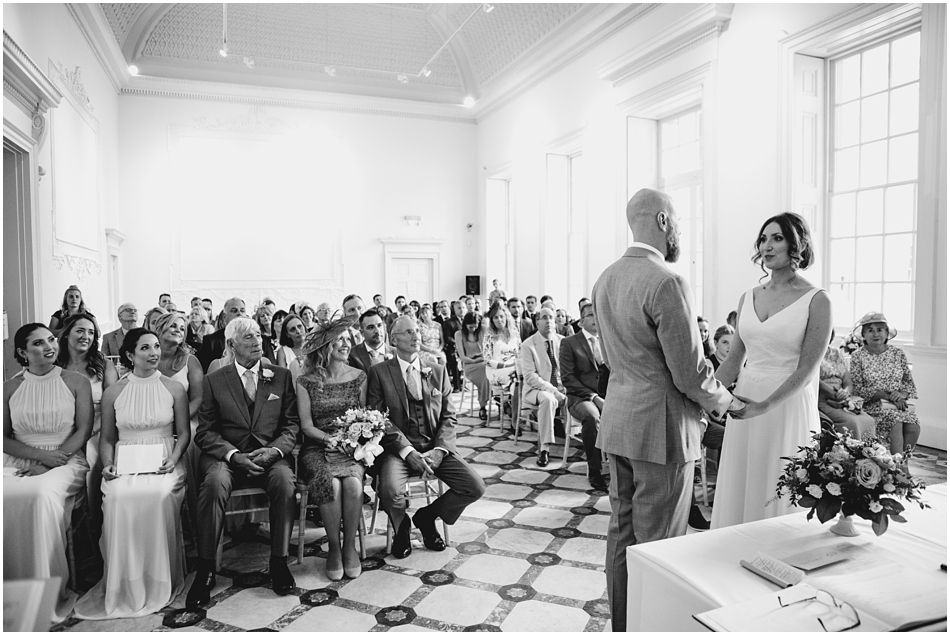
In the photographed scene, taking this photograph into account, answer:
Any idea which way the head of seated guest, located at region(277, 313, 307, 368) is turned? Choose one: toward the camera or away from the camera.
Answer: toward the camera

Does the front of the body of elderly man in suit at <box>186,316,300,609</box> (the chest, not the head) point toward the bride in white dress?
no

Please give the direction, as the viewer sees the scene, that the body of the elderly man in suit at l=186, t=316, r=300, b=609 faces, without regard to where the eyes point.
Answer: toward the camera

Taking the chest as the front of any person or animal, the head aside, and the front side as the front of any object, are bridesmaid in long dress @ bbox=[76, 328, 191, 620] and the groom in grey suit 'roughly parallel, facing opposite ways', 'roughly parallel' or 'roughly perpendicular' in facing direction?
roughly perpendicular

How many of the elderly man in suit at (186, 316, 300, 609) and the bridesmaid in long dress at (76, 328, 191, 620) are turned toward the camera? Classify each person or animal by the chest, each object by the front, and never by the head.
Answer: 2

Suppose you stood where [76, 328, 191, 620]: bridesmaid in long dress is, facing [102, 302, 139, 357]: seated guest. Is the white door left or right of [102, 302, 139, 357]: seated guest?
right

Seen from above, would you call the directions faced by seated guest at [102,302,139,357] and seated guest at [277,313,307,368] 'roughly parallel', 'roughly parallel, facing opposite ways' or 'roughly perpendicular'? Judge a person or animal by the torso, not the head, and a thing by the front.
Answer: roughly parallel

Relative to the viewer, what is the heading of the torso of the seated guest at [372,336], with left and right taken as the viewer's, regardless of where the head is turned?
facing the viewer and to the right of the viewer

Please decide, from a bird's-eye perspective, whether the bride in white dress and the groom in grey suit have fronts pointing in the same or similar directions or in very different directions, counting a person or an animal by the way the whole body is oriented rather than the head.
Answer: very different directions

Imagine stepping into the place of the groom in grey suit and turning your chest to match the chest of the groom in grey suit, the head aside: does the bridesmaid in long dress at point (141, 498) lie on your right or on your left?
on your left

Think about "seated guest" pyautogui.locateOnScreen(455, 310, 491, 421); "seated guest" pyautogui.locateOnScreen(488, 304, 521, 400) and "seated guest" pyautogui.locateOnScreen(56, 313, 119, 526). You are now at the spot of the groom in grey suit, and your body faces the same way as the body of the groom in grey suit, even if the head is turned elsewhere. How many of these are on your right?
0

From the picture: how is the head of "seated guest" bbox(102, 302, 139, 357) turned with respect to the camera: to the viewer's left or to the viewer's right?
to the viewer's right

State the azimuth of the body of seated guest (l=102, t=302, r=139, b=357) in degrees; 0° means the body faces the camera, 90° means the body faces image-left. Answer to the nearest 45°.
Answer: approximately 315°

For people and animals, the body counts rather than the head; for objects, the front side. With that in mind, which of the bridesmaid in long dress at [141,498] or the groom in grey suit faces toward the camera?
the bridesmaid in long dress

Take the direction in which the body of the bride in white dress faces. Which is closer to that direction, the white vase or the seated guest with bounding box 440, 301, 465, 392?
the white vase

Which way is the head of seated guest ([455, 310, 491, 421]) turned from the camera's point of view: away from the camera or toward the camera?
toward the camera

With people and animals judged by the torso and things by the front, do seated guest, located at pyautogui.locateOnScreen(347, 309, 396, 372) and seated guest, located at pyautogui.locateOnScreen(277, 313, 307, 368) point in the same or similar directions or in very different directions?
same or similar directions

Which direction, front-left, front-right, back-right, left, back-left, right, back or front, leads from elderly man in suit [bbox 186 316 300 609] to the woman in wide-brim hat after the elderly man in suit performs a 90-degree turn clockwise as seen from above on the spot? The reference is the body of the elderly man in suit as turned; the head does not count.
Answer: back

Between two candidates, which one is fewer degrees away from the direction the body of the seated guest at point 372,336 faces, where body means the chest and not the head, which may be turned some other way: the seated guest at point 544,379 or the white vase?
the white vase

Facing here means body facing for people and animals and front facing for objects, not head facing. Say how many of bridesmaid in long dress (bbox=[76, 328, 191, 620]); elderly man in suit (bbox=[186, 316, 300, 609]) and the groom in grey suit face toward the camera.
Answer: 2

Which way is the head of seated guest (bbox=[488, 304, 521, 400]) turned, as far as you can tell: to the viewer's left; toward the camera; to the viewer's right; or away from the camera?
toward the camera

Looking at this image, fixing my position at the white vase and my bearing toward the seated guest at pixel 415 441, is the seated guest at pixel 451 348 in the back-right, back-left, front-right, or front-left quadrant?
front-right

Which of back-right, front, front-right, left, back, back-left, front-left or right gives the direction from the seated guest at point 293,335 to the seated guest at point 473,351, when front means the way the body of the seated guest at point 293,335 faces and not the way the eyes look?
left
